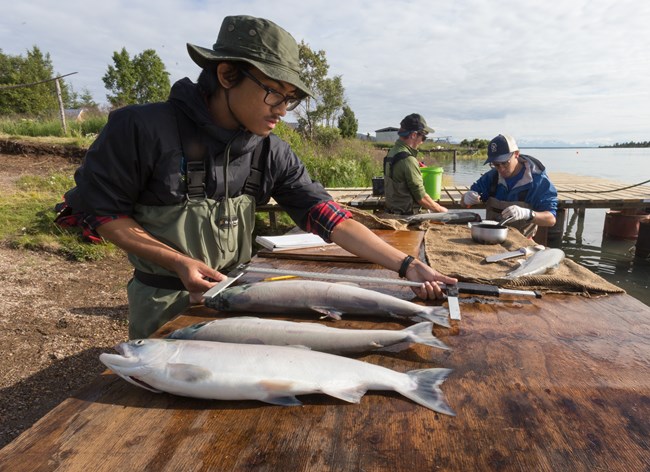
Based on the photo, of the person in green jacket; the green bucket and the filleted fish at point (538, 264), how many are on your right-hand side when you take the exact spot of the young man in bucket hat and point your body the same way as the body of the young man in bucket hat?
0

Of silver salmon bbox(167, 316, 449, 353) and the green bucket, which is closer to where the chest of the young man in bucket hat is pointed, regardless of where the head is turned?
the silver salmon

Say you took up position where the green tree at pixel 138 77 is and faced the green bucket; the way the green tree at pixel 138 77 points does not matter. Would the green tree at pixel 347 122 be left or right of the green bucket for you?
left

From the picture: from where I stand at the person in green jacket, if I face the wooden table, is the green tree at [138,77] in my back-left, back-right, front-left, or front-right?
back-right

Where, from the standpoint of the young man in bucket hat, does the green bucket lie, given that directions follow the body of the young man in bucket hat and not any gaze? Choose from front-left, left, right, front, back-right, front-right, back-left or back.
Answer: left

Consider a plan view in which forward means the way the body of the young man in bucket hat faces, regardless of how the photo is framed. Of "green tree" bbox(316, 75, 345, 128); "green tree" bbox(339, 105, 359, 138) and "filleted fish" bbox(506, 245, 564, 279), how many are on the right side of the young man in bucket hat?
0

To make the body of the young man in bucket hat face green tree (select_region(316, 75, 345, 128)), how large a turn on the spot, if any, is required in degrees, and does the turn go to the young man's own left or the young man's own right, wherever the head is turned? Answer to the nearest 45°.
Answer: approximately 135° to the young man's own left

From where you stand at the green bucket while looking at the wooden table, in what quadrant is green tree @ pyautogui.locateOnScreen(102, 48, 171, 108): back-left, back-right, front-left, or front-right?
back-right

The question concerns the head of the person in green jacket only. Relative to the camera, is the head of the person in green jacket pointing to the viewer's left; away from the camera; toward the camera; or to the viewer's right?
to the viewer's right

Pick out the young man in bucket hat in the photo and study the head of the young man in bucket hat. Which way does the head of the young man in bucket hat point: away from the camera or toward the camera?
toward the camera

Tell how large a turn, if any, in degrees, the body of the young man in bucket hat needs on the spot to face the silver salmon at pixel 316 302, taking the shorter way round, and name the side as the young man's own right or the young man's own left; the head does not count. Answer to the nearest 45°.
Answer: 0° — they already face it

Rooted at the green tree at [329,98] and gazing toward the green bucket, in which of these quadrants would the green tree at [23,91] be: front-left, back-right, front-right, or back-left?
back-right

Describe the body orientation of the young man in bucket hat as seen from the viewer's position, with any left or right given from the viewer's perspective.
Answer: facing the viewer and to the right of the viewer

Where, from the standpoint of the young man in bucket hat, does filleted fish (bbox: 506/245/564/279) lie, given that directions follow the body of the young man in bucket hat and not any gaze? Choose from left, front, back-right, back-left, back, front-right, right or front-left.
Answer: front-left

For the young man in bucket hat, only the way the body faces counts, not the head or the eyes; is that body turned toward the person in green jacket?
no

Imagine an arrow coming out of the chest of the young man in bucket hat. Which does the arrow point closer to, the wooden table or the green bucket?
the wooden table

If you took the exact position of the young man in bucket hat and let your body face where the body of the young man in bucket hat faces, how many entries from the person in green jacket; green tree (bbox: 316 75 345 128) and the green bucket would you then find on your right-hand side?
0

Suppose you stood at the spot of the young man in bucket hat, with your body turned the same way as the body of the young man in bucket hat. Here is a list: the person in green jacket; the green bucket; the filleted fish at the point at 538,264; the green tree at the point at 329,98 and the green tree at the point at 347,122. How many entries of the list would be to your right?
0

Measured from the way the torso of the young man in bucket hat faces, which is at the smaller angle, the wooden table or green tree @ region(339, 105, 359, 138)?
the wooden table

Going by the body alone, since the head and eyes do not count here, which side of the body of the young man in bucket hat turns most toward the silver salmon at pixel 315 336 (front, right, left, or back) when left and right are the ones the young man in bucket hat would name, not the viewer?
front

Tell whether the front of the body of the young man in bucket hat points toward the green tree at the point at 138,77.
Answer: no

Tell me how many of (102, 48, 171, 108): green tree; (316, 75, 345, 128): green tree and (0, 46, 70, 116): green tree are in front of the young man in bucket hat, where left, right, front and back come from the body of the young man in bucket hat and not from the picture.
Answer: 0

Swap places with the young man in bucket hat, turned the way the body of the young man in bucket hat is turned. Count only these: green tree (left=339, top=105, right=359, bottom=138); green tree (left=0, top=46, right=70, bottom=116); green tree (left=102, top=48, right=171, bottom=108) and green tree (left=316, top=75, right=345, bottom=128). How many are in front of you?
0

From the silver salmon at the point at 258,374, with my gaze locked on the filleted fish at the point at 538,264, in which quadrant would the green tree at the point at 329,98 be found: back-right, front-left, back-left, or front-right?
front-left
